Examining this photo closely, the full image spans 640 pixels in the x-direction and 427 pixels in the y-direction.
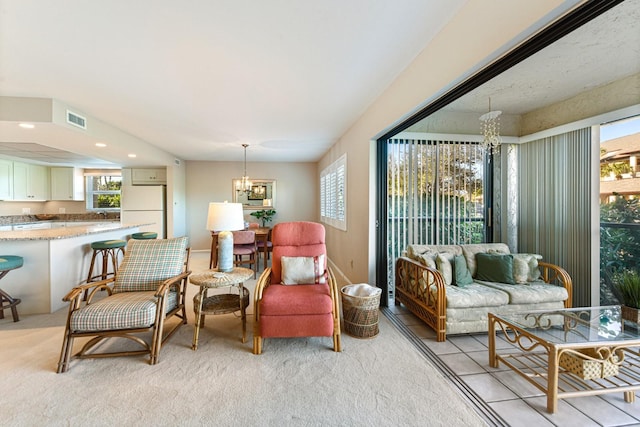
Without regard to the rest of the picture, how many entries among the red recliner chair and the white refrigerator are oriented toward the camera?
2

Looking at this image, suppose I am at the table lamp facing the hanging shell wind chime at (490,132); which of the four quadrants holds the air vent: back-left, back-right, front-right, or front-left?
back-left

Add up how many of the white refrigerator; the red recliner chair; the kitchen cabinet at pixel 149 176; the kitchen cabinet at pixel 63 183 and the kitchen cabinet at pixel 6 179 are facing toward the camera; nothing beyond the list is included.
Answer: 5

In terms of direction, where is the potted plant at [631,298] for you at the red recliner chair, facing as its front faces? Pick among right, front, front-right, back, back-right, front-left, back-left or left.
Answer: left

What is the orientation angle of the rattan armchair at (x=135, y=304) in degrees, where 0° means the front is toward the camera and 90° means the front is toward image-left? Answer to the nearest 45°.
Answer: approximately 45°

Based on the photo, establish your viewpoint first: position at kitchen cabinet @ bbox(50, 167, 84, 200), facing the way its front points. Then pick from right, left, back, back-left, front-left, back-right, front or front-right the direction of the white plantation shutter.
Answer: front-left

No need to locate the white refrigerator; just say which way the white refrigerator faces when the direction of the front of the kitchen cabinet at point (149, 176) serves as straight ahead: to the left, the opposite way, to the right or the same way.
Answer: the same way

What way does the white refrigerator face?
toward the camera

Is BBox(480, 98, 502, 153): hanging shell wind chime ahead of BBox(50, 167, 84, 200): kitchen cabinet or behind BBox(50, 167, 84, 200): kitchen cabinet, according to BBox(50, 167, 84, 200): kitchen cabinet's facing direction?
ahead

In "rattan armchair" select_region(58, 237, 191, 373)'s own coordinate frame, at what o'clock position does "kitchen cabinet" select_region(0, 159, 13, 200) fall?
The kitchen cabinet is roughly at 4 o'clock from the rattan armchair.

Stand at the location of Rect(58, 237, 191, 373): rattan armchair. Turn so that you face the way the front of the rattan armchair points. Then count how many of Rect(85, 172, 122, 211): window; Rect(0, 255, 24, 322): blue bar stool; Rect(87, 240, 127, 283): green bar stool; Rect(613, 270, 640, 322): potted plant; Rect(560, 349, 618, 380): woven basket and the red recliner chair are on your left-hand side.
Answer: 3

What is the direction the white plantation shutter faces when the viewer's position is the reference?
facing the viewer and to the left of the viewer

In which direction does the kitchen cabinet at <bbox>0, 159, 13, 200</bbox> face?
toward the camera

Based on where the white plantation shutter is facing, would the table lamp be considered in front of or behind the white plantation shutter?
in front

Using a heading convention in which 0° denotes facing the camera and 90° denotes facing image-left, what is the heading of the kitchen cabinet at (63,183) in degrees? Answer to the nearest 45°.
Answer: approximately 0°

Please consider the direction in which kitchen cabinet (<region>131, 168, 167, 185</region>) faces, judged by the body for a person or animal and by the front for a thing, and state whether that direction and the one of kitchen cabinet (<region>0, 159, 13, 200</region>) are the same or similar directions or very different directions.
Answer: same or similar directions
